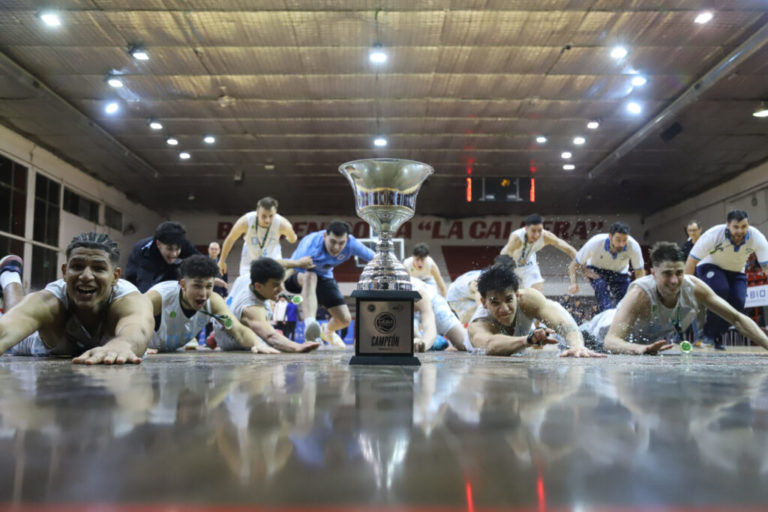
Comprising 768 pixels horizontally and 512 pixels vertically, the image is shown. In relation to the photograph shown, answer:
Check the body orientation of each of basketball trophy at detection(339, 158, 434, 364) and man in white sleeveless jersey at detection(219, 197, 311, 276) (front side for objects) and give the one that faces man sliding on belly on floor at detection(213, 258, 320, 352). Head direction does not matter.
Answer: the man in white sleeveless jersey

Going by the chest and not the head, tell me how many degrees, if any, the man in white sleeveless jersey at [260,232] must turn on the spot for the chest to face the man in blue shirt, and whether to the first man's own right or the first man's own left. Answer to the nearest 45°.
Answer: approximately 45° to the first man's own left

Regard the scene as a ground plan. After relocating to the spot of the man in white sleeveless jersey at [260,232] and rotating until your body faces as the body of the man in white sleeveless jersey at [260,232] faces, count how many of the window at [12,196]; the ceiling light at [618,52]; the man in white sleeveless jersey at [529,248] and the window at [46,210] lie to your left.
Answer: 2

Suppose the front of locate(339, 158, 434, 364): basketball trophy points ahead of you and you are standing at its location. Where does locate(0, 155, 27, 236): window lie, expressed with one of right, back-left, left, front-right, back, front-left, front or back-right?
back-right

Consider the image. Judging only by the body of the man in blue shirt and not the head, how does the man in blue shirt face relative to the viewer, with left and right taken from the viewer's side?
facing the viewer

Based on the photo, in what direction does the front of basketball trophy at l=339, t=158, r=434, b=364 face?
toward the camera

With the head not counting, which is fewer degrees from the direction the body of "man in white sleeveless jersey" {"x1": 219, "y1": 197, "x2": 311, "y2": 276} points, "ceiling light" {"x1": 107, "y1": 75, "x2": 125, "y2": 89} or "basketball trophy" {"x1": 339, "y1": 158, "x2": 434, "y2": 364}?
the basketball trophy

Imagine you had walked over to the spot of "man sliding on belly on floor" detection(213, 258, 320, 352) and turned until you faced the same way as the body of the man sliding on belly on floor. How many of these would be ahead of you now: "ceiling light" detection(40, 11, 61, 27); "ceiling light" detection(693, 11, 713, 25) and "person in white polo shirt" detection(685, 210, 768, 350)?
2

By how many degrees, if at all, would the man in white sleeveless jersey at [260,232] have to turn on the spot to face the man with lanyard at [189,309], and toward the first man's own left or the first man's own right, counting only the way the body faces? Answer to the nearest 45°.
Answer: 0° — they already face them

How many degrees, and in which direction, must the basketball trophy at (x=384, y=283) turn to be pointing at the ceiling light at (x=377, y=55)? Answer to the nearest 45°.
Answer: approximately 180°

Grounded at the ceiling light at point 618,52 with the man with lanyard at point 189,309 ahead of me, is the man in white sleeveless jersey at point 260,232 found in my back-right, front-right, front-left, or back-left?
front-right
